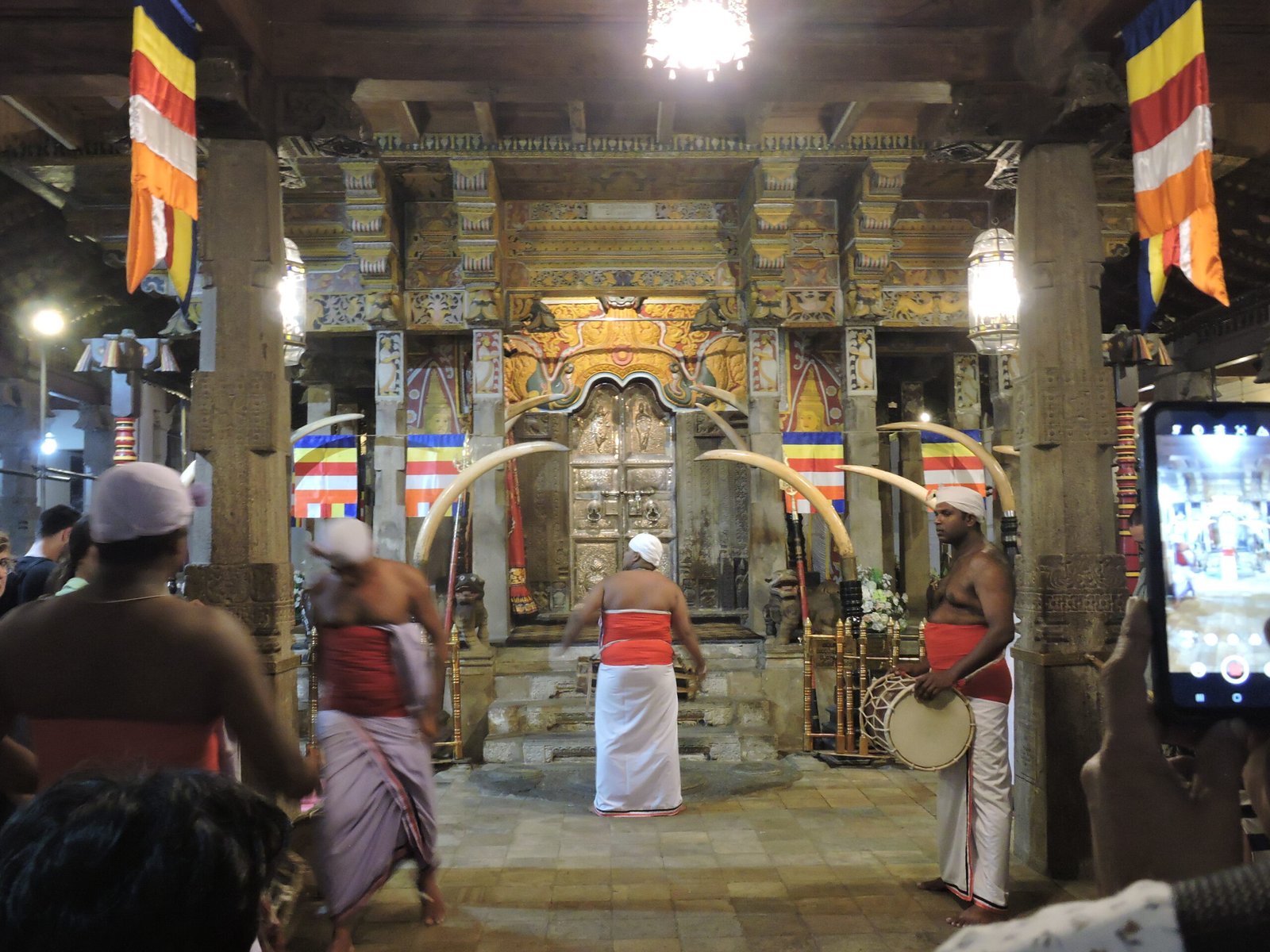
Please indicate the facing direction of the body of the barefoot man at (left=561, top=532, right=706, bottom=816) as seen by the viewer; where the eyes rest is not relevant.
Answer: away from the camera

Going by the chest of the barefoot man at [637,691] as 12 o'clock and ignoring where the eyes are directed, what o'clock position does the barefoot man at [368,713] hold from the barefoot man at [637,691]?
the barefoot man at [368,713] is roughly at 7 o'clock from the barefoot man at [637,691].

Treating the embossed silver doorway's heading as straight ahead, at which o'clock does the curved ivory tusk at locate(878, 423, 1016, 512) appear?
The curved ivory tusk is roughly at 10 o'clock from the embossed silver doorway.

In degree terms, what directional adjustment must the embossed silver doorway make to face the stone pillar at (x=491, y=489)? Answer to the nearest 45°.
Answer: approximately 45° to its right

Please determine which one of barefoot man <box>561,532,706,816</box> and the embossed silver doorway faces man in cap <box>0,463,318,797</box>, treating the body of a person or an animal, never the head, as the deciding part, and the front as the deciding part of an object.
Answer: the embossed silver doorway

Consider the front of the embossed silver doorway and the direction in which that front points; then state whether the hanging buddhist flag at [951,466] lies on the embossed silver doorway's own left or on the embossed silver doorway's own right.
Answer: on the embossed silver doorway's own left

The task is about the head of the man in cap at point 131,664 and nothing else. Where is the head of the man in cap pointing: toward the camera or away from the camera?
away from the camera
